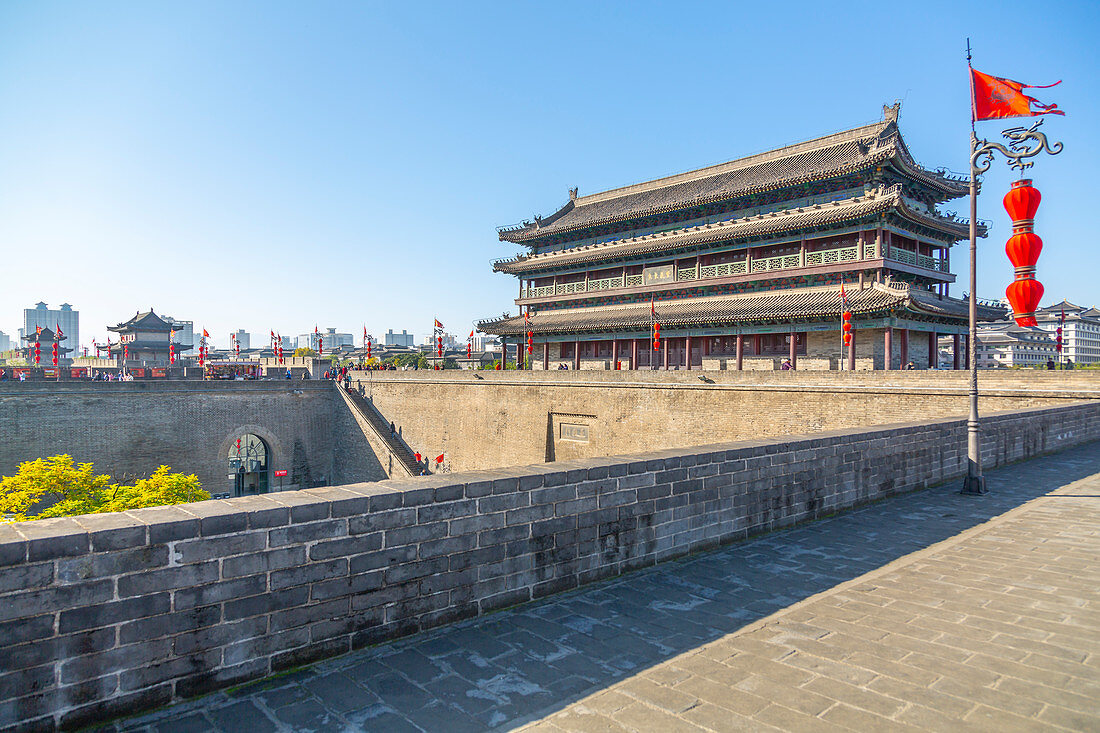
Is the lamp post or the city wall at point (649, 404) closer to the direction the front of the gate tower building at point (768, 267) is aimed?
the city wall

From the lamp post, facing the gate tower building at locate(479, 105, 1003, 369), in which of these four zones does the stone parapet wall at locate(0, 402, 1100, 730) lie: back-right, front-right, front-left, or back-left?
back-left

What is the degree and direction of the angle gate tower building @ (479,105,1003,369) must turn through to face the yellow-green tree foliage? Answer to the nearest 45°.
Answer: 0° — it already faces it

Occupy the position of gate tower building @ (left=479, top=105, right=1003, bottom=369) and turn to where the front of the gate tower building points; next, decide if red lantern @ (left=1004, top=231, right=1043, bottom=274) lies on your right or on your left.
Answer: on your left

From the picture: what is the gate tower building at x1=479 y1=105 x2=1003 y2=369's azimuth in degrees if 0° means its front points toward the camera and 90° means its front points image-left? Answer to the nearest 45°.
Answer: approximately 45°

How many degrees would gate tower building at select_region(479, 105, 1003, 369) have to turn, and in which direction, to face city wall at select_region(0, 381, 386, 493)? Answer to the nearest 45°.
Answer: approximately 45° to its right

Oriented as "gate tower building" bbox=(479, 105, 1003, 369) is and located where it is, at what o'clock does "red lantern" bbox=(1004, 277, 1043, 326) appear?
The red lantern is roughly at 10 o'clock from the gate tower building.

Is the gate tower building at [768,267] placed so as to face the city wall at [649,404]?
yes
